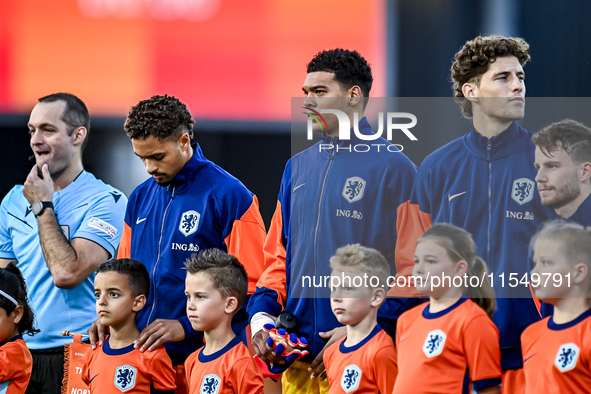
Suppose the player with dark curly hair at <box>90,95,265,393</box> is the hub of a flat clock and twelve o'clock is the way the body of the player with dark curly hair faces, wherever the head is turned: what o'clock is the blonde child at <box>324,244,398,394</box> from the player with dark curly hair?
The blonde child is roughly at 9 o'clock from the player with dark curly hair.

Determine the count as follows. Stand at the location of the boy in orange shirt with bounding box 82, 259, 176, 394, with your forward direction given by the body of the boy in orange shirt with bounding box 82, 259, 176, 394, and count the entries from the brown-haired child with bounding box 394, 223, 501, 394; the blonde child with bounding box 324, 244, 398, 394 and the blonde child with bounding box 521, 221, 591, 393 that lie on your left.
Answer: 3

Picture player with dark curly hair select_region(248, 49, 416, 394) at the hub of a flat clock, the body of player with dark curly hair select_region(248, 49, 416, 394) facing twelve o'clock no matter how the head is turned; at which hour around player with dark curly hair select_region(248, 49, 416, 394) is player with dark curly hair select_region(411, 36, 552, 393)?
player with dark curly hair select_region(411, 36, 552, 393) is roughly at 8 o'clock from player with dark curly hair select_region(248, 49, 416, 394).

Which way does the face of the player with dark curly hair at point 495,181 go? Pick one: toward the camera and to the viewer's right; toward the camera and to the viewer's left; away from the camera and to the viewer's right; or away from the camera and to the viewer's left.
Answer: toward the camera and to the viewer's right

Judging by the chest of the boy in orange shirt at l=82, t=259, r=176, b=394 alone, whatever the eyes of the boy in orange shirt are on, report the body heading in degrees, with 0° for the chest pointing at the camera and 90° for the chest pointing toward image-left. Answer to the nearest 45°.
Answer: approximately 45°

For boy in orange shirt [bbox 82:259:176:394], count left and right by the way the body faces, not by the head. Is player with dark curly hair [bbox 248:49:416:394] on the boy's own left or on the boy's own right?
on the boy's own left

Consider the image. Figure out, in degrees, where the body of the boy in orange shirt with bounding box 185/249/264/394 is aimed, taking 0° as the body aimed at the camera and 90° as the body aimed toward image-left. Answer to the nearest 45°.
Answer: approximately 45°
